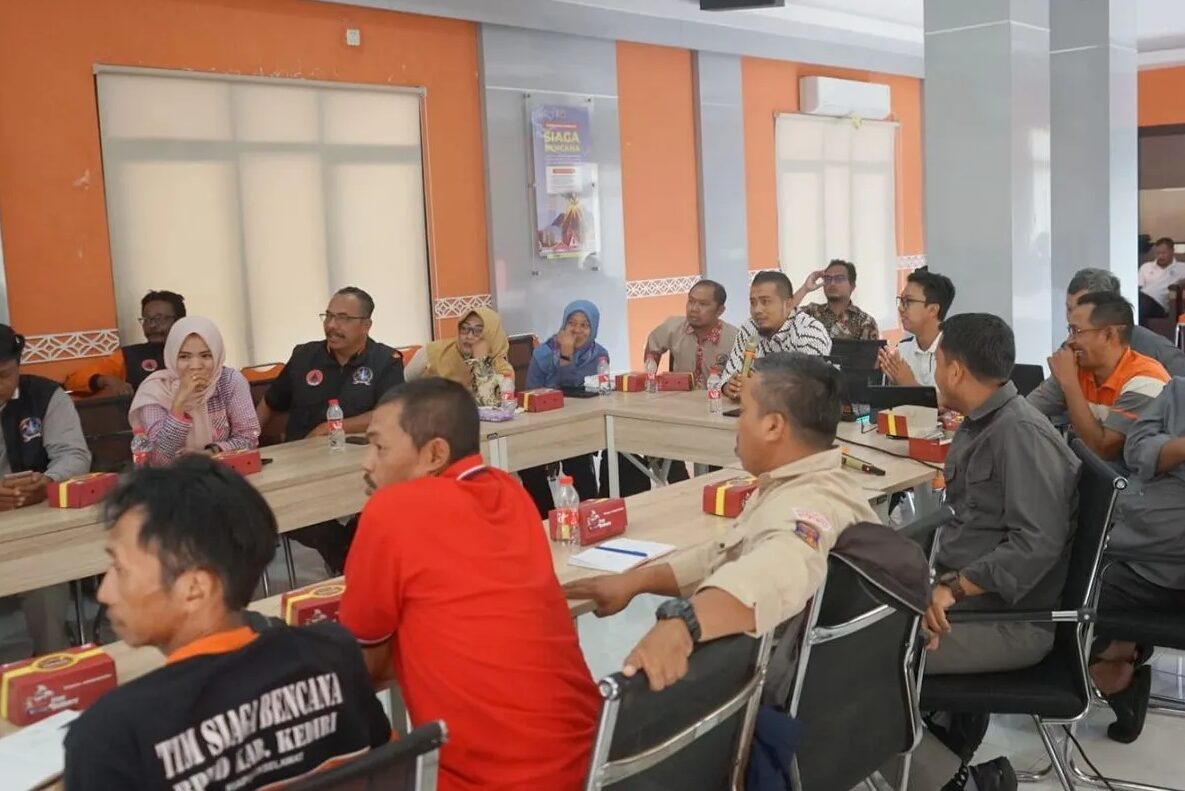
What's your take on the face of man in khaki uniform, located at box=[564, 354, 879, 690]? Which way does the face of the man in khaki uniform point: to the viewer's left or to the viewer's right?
to the viewer's left

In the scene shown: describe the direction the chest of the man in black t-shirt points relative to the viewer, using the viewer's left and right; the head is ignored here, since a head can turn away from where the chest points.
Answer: facing away from the viewer and to the left of the viewer

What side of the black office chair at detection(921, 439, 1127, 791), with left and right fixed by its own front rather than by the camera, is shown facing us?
left

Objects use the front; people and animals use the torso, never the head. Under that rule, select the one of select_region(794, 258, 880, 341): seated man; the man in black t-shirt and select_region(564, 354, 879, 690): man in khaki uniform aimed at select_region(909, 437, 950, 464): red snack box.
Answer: the seated man

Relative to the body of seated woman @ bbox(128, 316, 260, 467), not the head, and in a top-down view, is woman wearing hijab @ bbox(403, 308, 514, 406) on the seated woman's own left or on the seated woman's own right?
on the seated woman's own left

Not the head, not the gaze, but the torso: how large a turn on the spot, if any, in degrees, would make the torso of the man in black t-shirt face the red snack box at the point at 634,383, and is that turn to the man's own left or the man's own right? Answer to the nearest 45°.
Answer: approximately 90° to the man's own right

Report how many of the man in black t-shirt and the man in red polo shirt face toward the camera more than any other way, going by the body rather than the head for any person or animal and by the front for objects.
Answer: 0

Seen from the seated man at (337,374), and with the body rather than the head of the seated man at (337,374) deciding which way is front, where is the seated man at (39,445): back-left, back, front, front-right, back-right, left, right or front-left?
front-right

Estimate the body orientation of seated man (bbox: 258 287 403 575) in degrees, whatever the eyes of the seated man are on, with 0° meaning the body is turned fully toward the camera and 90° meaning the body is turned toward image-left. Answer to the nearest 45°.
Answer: approximately 0°

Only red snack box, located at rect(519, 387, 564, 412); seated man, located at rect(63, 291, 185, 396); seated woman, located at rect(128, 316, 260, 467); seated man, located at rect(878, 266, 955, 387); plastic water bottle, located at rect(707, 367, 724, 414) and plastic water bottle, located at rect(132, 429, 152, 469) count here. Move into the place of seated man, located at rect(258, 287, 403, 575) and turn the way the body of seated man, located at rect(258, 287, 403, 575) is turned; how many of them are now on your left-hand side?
3

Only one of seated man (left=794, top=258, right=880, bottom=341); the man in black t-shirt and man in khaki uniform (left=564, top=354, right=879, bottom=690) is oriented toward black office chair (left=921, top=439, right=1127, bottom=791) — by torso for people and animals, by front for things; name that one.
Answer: the seated man
